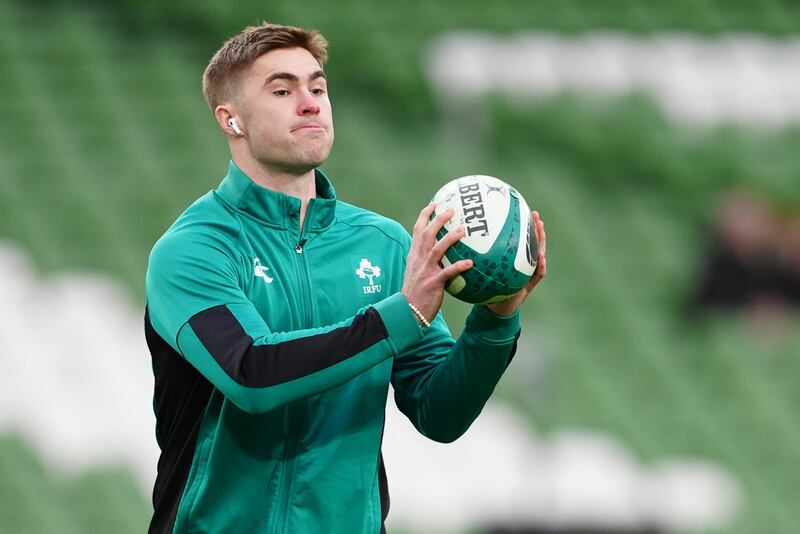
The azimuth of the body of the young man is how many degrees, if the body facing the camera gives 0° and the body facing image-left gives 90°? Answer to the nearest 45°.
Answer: approximately 315°
